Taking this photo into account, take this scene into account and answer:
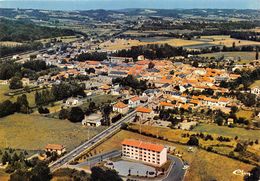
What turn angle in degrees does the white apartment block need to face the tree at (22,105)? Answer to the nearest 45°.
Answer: approximately 90° to its right

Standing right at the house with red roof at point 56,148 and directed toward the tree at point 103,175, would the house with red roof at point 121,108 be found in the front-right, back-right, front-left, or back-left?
back-left

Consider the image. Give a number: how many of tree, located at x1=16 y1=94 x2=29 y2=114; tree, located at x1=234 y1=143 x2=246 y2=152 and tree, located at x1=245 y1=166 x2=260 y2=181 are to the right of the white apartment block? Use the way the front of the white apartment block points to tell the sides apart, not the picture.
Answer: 1

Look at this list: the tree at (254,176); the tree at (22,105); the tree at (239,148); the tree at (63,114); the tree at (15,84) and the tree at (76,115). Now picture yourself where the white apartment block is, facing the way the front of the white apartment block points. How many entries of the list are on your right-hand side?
4

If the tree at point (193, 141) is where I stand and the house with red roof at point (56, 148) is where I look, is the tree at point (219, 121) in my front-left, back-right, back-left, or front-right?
back-right

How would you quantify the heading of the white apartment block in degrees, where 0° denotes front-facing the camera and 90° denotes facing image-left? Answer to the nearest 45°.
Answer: approximately 45°

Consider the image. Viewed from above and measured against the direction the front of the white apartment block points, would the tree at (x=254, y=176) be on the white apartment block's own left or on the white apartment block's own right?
on the white apartment block's own left

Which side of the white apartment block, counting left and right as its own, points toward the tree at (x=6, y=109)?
right

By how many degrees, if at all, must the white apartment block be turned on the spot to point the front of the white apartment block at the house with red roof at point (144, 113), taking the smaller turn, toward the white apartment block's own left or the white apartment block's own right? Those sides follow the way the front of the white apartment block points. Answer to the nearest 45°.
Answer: approximately 135° to the white apartment block's own right

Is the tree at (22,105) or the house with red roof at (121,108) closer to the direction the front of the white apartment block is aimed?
the tree

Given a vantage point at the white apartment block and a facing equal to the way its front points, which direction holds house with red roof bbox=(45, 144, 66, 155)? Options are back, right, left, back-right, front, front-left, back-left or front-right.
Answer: front-right

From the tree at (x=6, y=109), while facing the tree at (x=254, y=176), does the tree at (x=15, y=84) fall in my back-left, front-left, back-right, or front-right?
back-left
